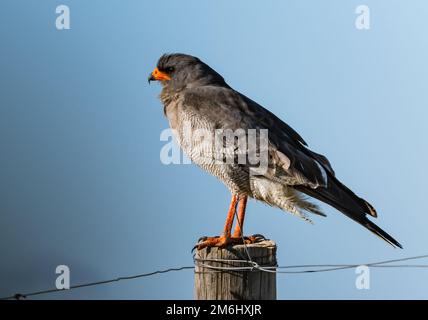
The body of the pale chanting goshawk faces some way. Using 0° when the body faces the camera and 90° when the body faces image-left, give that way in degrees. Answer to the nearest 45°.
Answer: approximately 90°
